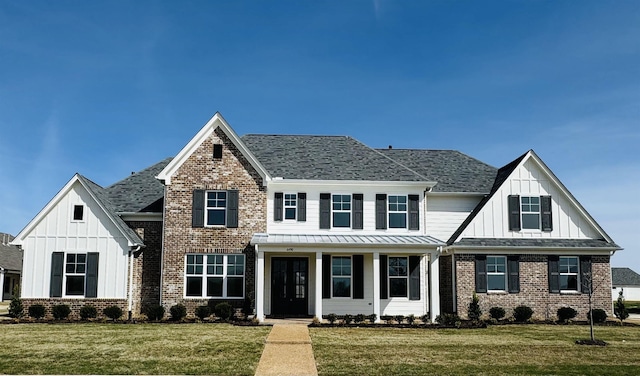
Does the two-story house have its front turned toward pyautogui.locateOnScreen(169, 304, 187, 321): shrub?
no

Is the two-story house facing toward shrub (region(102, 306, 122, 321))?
no

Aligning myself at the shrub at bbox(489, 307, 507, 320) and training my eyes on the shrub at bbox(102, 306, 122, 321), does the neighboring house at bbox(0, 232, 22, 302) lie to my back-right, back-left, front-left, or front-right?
front-right

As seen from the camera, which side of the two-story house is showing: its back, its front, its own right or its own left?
front

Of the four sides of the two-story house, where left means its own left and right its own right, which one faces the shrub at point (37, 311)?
right

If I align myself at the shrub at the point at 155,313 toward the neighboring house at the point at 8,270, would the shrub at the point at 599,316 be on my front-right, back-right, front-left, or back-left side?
back-right

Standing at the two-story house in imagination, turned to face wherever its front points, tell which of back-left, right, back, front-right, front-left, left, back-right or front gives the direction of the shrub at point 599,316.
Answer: left

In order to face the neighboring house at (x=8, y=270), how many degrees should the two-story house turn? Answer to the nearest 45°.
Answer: approximately 135° to its right

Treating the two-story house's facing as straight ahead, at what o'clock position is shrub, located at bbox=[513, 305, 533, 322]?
The shrub is roughly at 9 o'clock from the two-story house.

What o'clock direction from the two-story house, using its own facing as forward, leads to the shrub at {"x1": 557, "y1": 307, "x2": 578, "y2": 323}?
The shrub is roughly at 9 o'clock from the two-story house.

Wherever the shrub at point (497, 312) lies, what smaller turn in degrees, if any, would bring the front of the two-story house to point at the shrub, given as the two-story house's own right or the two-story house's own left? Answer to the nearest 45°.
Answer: approximately 90° to the two-story house's own left

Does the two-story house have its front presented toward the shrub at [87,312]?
no

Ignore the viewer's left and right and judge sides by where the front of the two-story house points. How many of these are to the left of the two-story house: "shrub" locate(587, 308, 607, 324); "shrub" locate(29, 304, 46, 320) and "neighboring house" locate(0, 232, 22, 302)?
1
